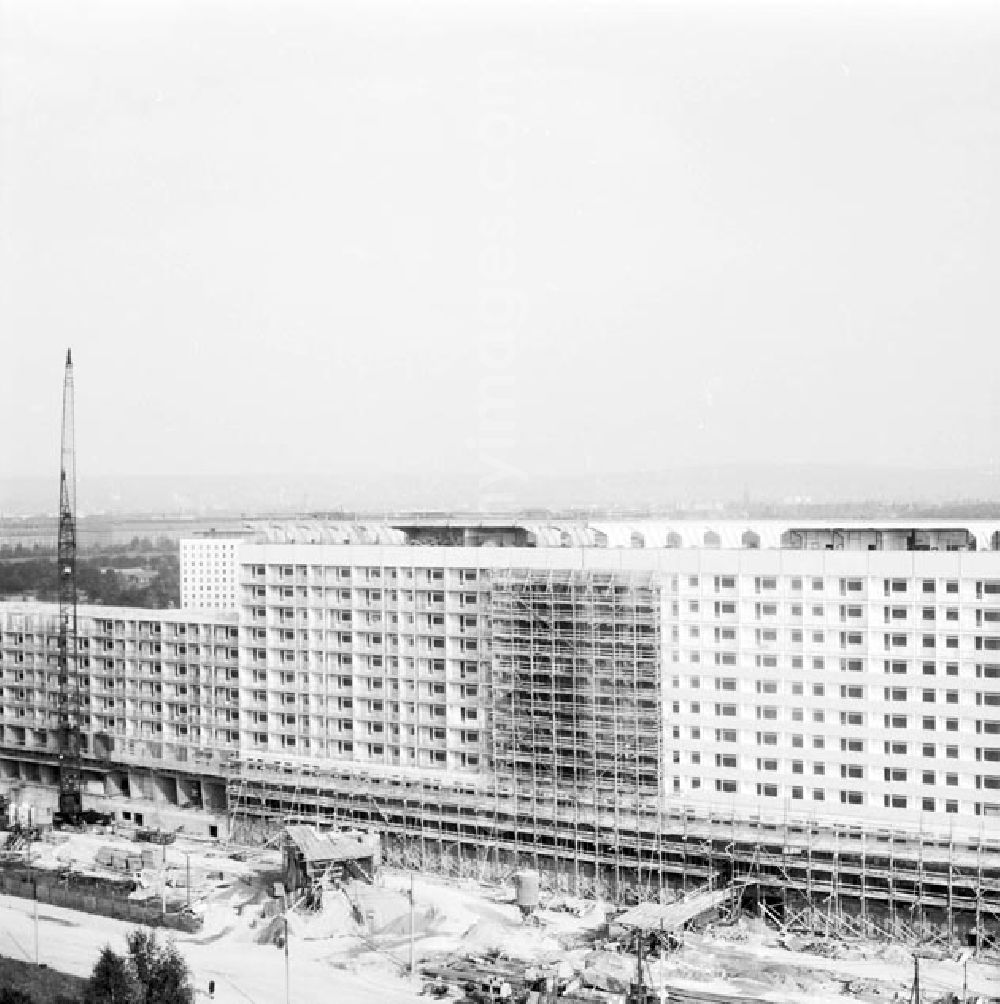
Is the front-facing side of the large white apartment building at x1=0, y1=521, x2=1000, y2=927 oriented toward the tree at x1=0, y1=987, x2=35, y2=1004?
yes

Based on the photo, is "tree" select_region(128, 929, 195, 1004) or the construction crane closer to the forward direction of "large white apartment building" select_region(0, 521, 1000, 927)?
the tree

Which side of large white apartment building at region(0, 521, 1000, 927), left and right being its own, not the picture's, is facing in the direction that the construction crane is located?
right

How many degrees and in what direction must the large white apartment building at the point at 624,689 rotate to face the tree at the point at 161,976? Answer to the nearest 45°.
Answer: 0° — it already faces it

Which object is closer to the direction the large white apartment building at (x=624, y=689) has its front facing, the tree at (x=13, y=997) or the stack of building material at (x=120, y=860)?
the tree

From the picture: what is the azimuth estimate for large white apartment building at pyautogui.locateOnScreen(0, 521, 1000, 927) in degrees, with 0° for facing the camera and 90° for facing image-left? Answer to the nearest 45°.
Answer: approximately 45°

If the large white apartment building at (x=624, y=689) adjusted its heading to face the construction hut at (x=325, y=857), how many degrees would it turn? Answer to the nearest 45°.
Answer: approximately 45° to its right

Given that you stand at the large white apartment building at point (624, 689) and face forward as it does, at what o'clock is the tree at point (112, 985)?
The tree is roughly at 12 o'clock from the large white apartment building.

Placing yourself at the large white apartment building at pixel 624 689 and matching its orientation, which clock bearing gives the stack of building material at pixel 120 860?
The stack of building material is roughly at 2 o'clock from the large white apartment building.
